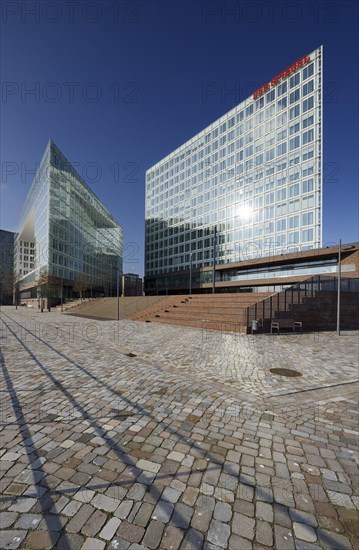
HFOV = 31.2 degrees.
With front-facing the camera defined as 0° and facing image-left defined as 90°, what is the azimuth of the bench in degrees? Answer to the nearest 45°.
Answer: approximately 0°

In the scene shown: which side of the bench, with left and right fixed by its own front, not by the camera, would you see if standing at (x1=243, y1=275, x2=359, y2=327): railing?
back

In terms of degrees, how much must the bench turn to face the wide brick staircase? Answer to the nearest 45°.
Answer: approximately 135° to its right
